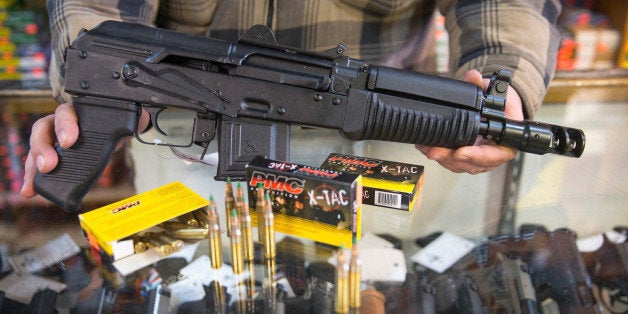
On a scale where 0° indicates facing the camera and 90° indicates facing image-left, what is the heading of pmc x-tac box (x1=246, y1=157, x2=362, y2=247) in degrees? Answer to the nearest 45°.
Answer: approximately 0°
